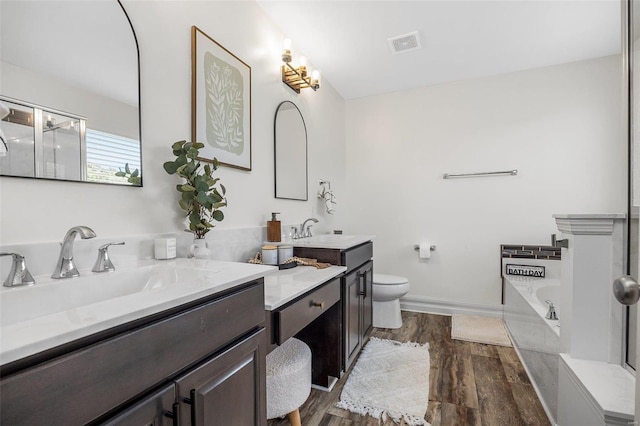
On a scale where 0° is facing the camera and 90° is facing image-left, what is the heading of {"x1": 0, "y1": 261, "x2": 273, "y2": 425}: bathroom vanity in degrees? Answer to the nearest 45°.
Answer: approximately 315°

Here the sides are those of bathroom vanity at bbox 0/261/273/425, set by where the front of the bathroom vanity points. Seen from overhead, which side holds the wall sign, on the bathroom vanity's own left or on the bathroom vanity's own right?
on the bathroom vanity's own left

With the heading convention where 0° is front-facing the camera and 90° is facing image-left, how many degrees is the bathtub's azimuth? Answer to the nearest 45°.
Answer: approximately 90°

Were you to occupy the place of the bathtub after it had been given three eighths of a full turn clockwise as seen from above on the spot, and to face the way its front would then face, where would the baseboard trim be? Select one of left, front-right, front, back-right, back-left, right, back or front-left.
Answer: left

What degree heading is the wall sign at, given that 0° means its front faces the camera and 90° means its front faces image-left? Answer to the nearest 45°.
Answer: approximately 0°

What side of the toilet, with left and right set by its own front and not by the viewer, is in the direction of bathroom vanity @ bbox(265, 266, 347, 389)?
right

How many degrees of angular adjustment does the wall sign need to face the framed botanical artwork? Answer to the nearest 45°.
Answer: approximately 45° to its right

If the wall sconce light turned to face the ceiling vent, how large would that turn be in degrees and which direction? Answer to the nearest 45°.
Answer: approximately 45° to its left

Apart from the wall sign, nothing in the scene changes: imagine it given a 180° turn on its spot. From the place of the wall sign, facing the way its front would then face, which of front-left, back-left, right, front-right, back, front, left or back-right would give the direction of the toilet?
back-left

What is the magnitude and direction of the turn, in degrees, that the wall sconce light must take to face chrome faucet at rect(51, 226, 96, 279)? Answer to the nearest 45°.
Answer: approximately 90° to its right

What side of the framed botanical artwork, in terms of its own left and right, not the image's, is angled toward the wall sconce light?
left

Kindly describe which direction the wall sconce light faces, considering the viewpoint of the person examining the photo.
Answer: facing the viewer and to the right of the viewer

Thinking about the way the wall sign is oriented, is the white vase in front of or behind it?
in front

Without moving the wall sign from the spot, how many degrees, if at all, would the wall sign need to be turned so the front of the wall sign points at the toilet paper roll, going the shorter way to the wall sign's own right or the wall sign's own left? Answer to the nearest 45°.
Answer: approximately 90° to the wall sign's own right

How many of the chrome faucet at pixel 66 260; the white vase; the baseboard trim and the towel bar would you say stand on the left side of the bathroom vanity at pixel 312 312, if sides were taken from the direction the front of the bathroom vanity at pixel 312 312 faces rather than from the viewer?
2
